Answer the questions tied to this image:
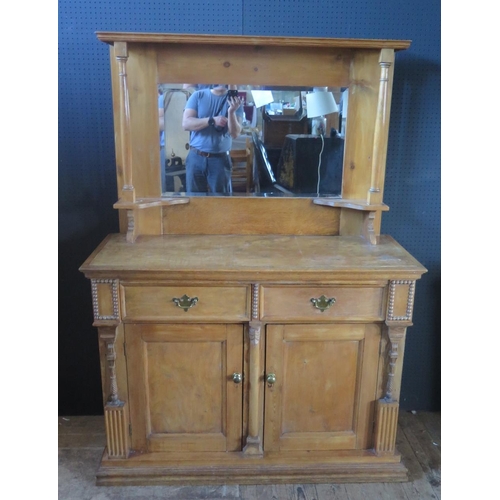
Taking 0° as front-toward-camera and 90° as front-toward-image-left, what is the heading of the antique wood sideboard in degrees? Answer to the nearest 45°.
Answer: approximately 0°
